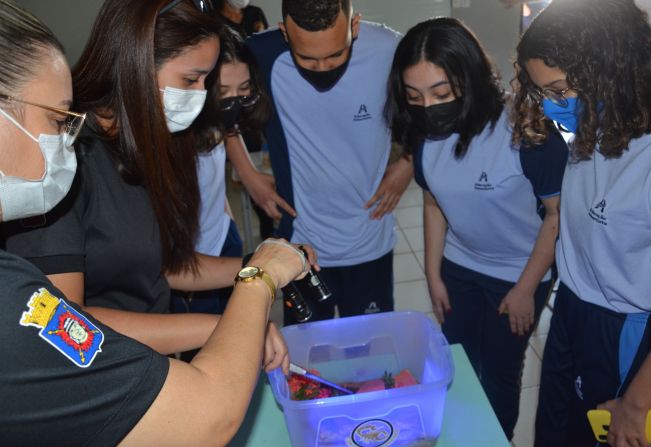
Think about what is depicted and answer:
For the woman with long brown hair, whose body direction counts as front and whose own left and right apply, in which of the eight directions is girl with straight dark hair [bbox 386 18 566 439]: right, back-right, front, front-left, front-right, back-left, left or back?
front

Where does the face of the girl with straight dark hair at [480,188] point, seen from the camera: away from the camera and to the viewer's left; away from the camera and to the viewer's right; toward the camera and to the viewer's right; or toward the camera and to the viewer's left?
toward the camera and to the viewer's left

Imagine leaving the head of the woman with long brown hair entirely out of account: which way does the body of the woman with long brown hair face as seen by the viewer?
to the viewer's right

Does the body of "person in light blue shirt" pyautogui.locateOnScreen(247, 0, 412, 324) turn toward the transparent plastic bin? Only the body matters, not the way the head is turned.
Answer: yes

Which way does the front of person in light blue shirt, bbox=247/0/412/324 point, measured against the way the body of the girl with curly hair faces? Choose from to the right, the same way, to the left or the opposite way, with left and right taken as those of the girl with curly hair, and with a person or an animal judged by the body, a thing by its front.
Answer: to the left

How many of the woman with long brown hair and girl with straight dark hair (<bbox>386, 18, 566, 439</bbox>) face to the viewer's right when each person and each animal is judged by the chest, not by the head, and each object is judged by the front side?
1

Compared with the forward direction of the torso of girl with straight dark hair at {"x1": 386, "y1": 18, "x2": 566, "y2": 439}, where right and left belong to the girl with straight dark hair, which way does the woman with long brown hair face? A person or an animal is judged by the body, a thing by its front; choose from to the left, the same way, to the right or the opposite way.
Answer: to the left

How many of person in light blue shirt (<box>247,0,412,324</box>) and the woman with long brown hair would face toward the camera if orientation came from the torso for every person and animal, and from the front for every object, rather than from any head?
1

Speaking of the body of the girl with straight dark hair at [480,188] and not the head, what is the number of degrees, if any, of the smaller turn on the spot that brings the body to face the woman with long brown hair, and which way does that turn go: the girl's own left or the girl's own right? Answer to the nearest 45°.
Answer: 0° — they already face them

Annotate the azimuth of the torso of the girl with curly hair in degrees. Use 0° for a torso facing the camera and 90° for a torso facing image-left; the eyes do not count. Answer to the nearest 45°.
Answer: approximately 45°

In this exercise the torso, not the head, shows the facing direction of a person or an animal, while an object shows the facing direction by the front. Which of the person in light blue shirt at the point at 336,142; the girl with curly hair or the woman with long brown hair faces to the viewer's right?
the woman with long brown hair

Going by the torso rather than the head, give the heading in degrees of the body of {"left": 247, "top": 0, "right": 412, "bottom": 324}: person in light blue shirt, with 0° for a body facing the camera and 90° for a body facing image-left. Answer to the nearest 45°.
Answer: approximately 0°
